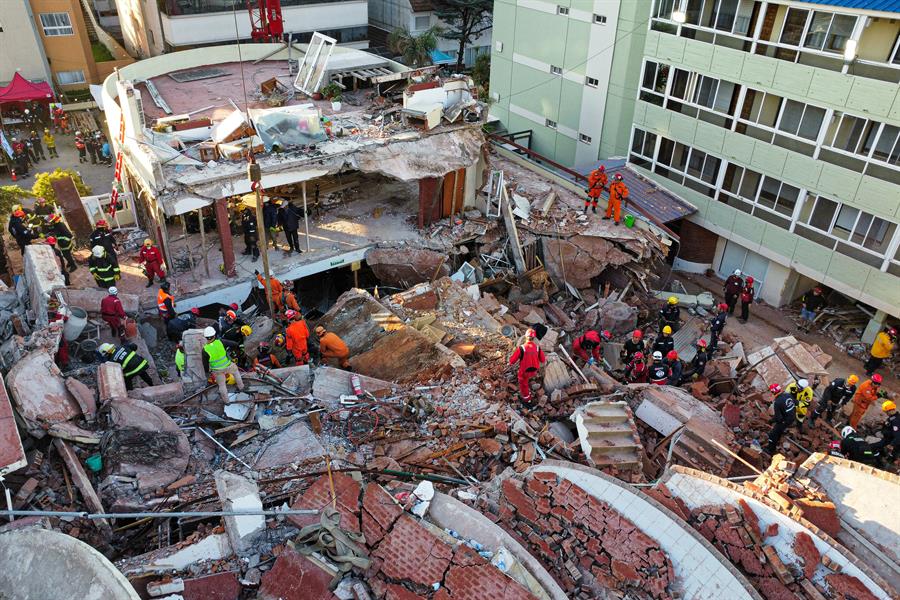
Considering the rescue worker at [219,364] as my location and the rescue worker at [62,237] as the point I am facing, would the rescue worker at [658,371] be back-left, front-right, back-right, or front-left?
back-right

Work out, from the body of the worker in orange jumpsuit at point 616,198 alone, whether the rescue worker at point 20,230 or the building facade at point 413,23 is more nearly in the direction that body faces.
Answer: the rescue worker

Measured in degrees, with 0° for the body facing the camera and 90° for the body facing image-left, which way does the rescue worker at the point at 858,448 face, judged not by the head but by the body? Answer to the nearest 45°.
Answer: approximately 90°

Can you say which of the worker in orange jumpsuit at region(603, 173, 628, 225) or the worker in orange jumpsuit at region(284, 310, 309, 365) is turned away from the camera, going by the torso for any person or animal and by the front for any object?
the worker in orange jumpsuit at region(284, 310, 309, 365)

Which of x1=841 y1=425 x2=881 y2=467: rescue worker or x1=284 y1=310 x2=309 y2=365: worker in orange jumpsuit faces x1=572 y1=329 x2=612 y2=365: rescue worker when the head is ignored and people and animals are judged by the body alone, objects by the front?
x1=841 y1=425 x2=881 y2=467: rescue worker

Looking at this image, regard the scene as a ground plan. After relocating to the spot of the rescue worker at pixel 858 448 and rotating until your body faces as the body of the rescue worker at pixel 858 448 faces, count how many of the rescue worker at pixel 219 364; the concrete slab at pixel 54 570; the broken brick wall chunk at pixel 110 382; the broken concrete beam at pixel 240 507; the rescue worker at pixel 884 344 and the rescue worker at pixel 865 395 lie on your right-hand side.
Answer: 2

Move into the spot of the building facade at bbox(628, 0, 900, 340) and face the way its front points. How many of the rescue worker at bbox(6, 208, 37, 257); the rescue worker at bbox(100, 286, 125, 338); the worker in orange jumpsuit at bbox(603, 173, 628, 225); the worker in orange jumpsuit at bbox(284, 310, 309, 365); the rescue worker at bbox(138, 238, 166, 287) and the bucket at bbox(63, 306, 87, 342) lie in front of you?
6

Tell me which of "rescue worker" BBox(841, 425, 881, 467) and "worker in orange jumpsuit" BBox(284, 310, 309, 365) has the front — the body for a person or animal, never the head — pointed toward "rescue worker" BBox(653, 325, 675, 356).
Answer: "rescue worker" BBox(841, 425, 881, 467)

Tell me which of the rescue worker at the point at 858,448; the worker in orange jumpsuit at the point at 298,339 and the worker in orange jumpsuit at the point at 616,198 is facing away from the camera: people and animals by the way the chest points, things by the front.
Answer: the worker in orange jumpsuit at the point at 298,339

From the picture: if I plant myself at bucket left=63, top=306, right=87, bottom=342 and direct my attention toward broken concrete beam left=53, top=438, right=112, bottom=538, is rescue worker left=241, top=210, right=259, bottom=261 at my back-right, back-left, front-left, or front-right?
back-left

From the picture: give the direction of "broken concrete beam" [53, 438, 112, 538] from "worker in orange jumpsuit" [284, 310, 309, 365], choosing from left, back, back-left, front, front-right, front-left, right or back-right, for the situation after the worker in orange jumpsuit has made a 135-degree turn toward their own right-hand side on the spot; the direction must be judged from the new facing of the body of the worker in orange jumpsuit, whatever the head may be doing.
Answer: right

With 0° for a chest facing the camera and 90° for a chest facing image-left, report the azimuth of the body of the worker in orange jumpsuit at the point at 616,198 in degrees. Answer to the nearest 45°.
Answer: approximately 45°

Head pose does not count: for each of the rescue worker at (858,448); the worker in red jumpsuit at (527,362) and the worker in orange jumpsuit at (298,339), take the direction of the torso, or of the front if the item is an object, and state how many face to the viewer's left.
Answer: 1

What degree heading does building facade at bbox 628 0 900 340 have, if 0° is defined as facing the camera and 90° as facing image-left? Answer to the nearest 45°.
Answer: approximately 45°

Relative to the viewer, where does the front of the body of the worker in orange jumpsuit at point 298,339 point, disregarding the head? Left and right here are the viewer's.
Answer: facing away from the viewer
